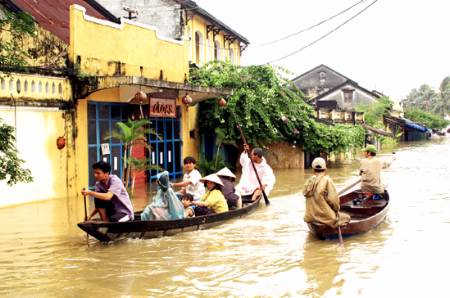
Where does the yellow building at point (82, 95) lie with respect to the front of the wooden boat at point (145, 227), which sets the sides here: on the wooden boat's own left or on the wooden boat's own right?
on the wooden boat's own right

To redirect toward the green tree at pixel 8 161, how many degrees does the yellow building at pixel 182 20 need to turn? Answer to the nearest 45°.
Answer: approximately 45° to its right

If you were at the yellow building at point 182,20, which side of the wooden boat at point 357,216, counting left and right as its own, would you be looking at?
left

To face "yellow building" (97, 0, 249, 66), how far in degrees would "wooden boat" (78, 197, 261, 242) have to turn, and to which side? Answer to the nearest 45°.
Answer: approximately 135° to its right

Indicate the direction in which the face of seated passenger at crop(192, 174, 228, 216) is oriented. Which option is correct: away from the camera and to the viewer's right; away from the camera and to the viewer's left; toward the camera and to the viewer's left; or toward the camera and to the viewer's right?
toward the camera and to the viewer's left

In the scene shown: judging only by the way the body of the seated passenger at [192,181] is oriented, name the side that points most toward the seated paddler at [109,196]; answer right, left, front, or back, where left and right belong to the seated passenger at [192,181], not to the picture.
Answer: front

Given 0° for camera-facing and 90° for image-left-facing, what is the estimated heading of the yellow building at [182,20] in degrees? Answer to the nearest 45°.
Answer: approximately 315°

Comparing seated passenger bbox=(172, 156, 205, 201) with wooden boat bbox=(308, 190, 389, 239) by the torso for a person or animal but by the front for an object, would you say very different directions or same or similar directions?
very different directions

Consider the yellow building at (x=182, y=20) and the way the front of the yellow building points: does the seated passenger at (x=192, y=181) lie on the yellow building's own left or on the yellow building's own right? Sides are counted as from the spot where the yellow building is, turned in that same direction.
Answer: on the yellow building's own right

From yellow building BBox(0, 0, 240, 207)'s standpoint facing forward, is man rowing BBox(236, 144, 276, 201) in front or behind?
in front

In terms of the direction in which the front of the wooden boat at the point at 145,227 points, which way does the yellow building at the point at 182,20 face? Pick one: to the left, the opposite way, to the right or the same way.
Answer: to the left
